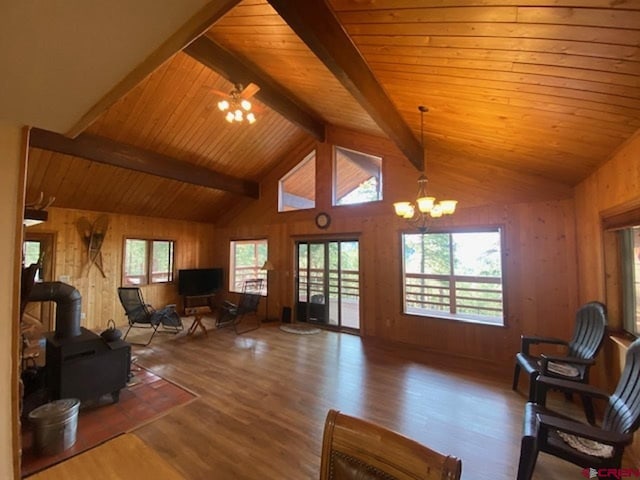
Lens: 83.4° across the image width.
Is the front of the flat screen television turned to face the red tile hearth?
yes

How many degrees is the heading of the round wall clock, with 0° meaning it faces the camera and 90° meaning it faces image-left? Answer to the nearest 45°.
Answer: approximately 0°

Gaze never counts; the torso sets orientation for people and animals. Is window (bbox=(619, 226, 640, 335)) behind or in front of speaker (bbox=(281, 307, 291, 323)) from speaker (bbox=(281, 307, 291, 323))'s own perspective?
in front

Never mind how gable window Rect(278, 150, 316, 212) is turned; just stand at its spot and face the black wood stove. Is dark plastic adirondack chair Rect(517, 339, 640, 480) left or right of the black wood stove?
left

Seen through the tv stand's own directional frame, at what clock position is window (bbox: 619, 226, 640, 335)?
The window is roughly at 11 o'clock from the tv stand.

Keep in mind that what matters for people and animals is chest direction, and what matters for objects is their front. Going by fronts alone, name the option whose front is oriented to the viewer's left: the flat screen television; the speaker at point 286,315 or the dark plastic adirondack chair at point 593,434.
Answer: the dark plastic adirondack chair

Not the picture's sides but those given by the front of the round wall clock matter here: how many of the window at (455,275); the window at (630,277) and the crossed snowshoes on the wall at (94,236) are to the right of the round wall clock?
1

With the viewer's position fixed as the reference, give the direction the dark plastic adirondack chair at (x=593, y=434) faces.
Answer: facing to the left of the viewer

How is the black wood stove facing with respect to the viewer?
to the viewer's right
